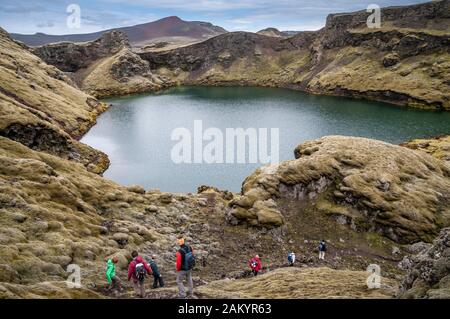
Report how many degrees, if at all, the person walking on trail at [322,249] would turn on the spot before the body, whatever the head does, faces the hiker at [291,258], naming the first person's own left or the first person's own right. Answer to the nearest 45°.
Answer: approximately 135° to the first person's own left

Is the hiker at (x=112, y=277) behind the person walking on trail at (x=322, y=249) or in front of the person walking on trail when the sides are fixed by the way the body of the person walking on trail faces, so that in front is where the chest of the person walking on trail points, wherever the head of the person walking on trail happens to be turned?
behind

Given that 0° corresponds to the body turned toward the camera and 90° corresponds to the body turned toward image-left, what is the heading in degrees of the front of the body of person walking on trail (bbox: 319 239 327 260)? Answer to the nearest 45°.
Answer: approximately 180°

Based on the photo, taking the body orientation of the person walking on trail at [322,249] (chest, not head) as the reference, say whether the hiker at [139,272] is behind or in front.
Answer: behind
